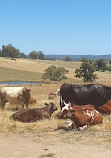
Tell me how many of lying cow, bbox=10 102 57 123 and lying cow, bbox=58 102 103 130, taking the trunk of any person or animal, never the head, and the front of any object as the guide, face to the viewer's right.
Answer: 1

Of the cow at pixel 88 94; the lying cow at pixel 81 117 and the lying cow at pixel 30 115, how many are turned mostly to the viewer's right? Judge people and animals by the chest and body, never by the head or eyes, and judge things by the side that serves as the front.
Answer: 2

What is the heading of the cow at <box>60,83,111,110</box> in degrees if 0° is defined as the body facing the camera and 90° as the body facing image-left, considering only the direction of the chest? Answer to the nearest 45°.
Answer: approximately 270°

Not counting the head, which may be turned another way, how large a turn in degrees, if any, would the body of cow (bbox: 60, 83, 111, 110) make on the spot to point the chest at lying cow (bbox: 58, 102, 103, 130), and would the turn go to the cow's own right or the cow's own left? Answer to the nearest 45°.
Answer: approximately 90° to the cow's own right

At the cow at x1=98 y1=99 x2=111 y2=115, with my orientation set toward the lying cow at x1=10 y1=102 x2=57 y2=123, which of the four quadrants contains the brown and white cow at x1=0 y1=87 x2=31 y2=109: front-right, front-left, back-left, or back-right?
front-right
